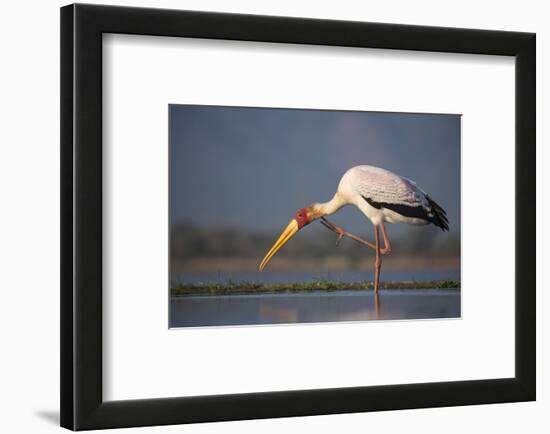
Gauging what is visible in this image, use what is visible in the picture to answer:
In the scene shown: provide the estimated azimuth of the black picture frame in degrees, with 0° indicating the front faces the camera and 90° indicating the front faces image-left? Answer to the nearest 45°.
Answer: approximately 315°
